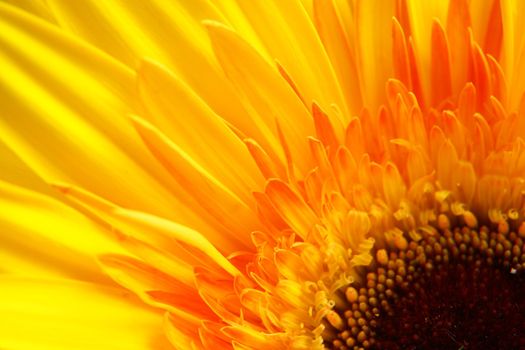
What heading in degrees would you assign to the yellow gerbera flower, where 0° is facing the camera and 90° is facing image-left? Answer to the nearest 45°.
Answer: approximately 0°
